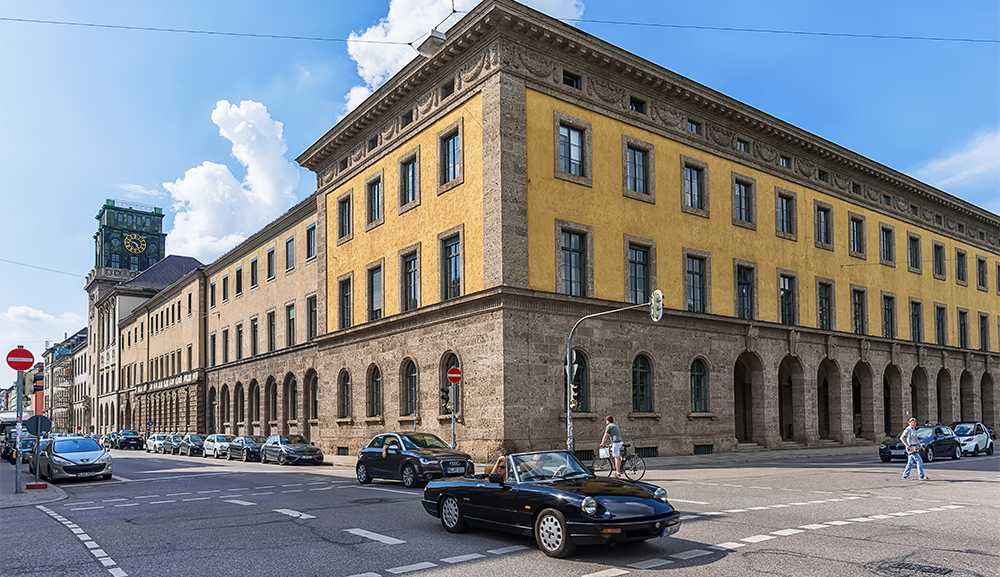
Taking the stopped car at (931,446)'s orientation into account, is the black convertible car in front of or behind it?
in front

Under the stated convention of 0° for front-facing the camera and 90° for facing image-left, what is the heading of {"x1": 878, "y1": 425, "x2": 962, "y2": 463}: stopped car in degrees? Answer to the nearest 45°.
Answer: approximately 45°

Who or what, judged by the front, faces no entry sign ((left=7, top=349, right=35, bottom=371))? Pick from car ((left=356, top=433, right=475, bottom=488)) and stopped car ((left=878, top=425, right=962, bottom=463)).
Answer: stopped car ((left=878, top=425, right=962, bottom=463))

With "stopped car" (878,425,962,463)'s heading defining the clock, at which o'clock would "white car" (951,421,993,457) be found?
"white car" (951,421,993,457) is roughly at 5 o'clock from "stopped car" (878,425,962,463).

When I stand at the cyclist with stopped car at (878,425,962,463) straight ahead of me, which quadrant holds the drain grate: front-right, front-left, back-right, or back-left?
back-right

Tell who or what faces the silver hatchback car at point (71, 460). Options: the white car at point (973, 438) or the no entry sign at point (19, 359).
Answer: the white car at point (973, 438)

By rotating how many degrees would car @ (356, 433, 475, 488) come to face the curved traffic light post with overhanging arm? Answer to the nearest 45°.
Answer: approximately 90° to its left

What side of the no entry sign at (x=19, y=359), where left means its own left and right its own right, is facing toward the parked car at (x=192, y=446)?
back

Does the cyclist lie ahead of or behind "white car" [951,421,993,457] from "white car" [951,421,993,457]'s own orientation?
ahead
